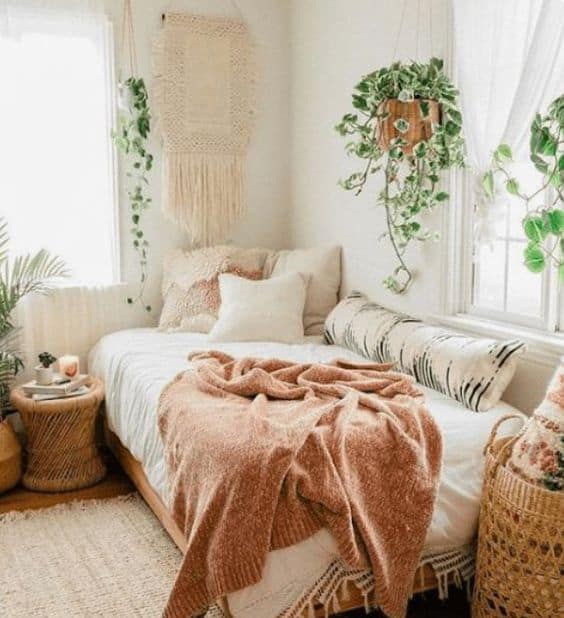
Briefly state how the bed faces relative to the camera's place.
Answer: facing the viewer and to the right of the viewer

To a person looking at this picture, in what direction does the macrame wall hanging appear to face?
facing the viewer

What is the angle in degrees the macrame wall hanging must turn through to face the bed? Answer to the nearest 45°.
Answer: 0° — it already faces it

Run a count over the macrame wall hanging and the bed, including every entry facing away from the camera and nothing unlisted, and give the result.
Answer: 0

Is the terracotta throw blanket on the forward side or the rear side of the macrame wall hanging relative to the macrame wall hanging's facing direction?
on the forward side

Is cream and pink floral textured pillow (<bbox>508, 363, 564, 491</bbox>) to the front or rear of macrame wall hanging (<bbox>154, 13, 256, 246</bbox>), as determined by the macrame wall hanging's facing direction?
to the front
